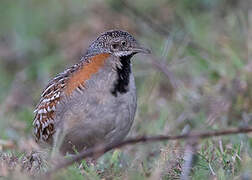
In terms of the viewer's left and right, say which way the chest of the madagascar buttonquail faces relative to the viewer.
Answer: facing the viewer and to the right of the viewer
